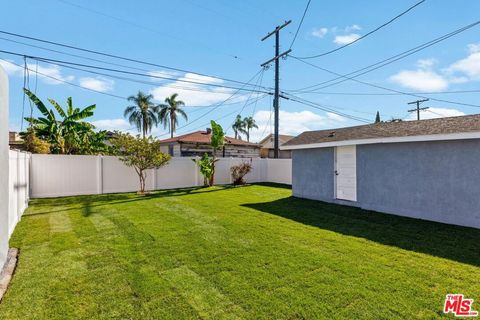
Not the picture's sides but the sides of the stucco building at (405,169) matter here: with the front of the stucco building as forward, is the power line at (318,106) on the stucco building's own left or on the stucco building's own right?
on the stucco building's own right

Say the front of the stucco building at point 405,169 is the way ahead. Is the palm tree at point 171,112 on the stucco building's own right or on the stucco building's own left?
on the stucco building's own right

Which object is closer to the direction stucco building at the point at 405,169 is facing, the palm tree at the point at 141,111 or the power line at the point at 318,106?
the palm tree

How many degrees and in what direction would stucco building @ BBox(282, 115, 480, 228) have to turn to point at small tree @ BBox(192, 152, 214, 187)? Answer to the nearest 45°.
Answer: approximately 45° to its right

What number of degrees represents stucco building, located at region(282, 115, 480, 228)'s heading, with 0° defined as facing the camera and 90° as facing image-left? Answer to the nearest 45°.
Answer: approximately 45°

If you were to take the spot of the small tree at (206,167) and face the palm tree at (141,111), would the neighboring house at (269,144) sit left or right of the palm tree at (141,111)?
right

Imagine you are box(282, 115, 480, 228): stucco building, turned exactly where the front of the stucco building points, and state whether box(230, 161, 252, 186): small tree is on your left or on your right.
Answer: on your right
